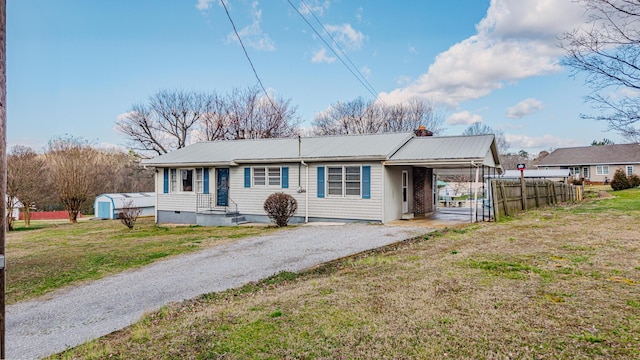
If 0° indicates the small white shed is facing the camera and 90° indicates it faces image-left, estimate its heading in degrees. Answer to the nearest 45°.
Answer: approximately 45°

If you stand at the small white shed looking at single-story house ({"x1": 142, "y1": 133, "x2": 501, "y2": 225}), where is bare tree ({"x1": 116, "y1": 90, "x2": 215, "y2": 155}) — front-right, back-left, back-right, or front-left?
back-left

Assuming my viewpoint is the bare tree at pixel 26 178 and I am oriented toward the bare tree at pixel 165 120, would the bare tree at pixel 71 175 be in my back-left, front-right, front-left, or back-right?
front-right

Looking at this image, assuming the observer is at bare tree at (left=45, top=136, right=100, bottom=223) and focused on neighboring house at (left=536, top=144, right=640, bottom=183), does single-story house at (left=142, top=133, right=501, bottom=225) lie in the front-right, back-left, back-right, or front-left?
front-right

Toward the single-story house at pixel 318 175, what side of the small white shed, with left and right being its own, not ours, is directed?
left

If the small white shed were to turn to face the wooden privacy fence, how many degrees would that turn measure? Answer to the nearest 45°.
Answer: approximately 90° to its left

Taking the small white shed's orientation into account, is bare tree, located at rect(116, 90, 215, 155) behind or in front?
behind

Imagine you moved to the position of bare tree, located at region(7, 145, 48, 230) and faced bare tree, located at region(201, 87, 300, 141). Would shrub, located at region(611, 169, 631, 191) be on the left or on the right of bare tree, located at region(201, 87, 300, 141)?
right

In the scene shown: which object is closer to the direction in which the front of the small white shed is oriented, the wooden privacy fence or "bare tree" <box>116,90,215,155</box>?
the wooden privacy fence

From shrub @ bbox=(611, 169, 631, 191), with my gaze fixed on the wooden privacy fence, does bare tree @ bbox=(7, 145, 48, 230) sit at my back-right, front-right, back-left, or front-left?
front-right

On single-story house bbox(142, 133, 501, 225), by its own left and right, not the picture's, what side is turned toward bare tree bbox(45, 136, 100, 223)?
right

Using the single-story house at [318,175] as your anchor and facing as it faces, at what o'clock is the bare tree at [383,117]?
The bare tree is roughly at 5 o'clock from the single-story house.

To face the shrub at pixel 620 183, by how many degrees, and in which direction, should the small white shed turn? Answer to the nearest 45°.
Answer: approximately 135° to its left

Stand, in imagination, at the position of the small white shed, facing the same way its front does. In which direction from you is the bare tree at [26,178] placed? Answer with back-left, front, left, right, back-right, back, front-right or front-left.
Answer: front-right
